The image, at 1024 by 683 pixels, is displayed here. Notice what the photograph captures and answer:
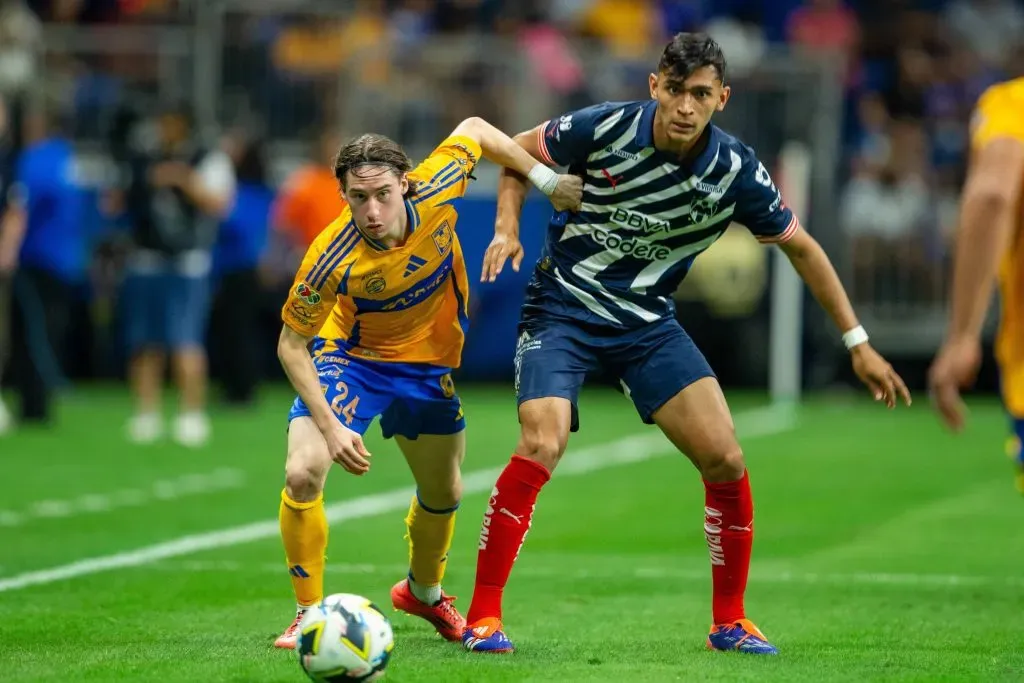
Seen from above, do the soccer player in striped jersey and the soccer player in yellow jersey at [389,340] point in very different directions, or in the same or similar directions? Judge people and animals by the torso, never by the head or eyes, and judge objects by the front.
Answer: same or similar directions

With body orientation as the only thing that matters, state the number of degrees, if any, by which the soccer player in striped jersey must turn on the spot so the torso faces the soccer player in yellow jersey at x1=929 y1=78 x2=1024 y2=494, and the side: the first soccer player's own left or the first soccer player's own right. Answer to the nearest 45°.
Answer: approximately 45° to the first soccer player's own left

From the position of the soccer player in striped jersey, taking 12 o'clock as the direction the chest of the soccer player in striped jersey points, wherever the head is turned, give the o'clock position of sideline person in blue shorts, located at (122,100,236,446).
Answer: The sideline person in blue shorts is roughly at 5 o'clock from the soccer player in striped jersey.

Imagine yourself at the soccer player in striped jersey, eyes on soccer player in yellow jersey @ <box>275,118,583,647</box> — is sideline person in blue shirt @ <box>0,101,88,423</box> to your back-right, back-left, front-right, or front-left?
front-right

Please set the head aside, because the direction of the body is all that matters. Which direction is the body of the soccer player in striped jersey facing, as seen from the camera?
toward the camera

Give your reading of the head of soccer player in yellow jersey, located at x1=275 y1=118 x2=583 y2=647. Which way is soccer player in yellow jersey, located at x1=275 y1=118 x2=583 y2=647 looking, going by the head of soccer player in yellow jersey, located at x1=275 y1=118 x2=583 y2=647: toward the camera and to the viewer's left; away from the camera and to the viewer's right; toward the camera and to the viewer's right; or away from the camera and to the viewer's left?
toward the camera and to the viewer's left

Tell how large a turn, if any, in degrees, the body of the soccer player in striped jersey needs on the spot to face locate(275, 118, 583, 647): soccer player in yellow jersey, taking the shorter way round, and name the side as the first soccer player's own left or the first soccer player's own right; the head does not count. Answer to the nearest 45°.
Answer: approximately 90° to the first soccer player's own right

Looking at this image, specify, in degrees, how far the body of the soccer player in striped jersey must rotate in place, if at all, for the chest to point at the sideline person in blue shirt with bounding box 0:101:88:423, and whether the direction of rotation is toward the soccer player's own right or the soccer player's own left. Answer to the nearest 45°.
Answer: approximately 135° to the soccer player's own right

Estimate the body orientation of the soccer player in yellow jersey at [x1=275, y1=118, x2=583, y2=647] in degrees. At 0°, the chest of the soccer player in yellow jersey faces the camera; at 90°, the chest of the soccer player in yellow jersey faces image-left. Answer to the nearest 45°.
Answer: approximately 0°

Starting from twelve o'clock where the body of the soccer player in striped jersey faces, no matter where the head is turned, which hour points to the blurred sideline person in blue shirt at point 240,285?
The blurred sideline person in blue shirt is roughly at 5 o'clock from the soccer player in striped jersey.

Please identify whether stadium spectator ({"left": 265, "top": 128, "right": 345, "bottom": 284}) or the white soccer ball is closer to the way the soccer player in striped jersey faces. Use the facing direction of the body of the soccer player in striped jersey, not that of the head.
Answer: the white soccer ball

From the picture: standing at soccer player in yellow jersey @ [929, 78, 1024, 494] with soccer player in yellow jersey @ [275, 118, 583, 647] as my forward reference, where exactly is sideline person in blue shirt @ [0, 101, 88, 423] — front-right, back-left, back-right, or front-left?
front-right
